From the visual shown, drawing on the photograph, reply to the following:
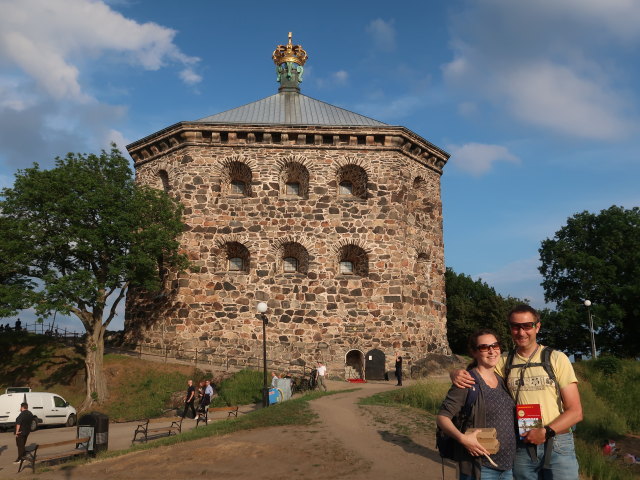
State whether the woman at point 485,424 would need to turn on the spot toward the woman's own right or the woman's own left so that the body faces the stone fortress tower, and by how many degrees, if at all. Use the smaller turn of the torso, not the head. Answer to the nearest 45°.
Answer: approximately 135° to the woman's own left

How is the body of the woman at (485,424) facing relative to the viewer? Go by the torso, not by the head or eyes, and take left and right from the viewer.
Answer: facing the viewer and to the right of the viewer

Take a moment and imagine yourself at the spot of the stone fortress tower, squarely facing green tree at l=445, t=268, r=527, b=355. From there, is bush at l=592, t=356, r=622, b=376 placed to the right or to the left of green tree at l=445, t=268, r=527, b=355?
right

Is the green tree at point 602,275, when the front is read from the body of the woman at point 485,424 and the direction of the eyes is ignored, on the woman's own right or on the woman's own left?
on the woman's own left
